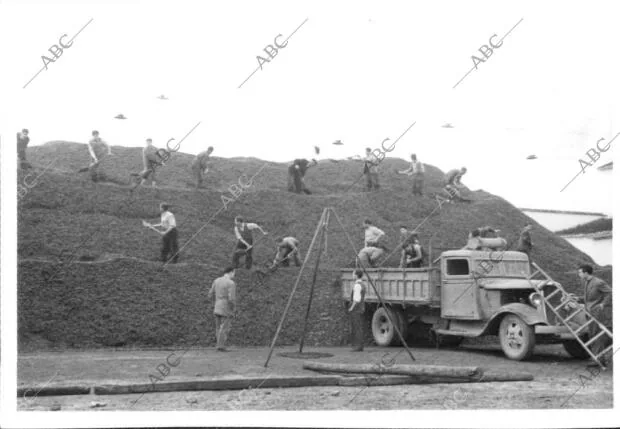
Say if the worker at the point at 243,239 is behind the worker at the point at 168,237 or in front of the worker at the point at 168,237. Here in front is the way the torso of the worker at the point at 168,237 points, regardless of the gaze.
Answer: behind

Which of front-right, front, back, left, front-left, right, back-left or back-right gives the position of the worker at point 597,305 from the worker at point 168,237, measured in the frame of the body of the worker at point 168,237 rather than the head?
back-left

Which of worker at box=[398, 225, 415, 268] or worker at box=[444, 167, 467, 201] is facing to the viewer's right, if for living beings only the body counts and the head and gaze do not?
worker at box=[444, 167, 467, 201]

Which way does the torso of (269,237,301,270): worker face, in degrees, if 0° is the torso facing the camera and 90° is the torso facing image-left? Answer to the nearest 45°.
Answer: approximately 45°

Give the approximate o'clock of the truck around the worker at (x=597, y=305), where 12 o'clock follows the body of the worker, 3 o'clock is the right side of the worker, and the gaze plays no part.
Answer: The truck is roughly at 1 o'clock from the worker.

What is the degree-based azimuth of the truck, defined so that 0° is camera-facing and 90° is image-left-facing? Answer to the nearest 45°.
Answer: approximately 315°

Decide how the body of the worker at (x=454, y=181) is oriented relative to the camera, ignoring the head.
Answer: to the viewer's right

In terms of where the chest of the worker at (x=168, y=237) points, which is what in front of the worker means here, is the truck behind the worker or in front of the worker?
behind

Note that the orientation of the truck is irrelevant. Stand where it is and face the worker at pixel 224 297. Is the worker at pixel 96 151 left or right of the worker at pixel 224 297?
right

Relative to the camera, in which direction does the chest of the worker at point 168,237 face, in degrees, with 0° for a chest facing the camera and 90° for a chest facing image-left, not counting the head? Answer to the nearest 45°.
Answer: approximately 90°

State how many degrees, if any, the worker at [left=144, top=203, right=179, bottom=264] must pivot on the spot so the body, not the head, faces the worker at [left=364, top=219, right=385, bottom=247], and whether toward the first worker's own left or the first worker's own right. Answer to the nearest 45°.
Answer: approximately 180°

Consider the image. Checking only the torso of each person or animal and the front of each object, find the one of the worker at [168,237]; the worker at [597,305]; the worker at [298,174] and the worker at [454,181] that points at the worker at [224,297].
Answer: the worker at [597,305]
